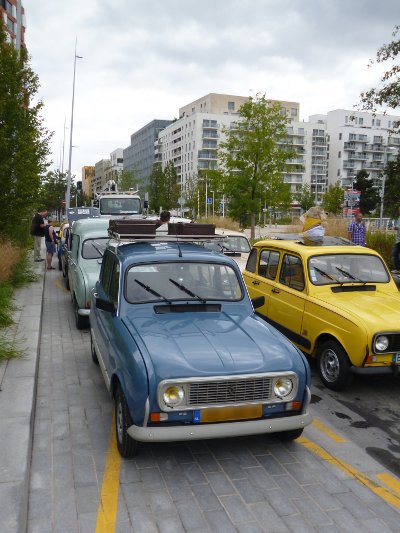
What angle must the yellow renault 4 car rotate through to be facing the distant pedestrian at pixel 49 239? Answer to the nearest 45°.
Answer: approximately 180°

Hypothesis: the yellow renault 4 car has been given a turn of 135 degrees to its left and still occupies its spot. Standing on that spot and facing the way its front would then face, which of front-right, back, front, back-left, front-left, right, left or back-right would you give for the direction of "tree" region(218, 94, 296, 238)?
front

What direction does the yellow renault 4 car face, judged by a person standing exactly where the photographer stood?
facing the viewer and to the right of the viewer

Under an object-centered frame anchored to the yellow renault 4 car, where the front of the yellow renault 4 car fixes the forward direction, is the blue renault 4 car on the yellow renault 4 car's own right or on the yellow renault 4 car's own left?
on the yellow renault 4 car's own right

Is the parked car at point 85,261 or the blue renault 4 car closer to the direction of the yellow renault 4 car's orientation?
the blue renault 4 car

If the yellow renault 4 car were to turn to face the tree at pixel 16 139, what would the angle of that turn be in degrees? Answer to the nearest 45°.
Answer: approximately 180°

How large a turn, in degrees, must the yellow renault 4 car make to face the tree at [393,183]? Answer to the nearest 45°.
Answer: approximately 135° to its left

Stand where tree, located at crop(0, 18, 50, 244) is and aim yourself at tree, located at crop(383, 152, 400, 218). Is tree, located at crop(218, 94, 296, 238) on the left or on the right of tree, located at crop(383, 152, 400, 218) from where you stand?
left
